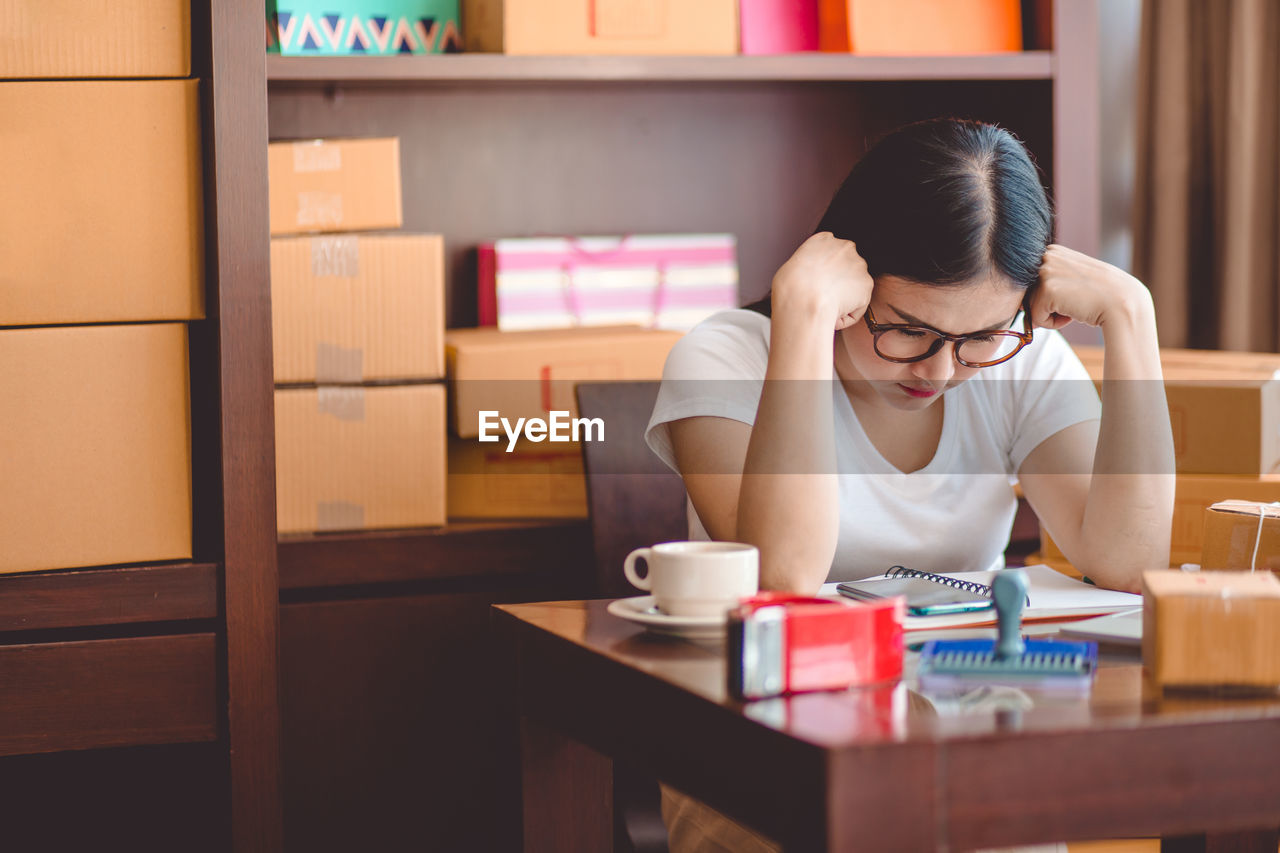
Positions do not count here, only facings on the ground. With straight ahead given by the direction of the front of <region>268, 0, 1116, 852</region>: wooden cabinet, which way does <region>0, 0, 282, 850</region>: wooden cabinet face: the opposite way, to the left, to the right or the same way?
the same way

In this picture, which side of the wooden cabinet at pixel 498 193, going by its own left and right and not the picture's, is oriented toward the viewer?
front

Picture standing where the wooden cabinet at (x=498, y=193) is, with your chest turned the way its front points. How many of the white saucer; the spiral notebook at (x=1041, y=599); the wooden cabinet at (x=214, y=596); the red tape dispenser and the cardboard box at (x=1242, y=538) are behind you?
0

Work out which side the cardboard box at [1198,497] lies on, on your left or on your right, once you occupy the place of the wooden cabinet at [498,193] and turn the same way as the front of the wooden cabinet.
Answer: on your left

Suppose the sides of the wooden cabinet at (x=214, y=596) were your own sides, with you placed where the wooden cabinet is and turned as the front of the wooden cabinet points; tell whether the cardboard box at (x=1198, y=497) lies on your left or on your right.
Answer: on your left

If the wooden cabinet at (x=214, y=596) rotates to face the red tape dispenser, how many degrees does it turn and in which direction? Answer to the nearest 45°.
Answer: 0° — it already faces it

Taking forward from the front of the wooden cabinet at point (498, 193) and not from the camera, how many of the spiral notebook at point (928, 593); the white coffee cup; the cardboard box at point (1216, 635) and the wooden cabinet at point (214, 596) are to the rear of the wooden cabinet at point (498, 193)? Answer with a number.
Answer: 0

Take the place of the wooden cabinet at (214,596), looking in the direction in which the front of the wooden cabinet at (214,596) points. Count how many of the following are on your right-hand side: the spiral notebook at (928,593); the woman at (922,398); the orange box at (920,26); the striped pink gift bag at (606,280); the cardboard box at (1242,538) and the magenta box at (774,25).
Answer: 0

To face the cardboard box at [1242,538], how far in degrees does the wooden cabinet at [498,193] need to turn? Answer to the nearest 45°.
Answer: approximately 45° to its left

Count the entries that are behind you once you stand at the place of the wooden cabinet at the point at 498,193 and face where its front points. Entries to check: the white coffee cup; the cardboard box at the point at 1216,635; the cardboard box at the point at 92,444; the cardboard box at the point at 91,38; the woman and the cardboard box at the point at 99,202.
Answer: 0

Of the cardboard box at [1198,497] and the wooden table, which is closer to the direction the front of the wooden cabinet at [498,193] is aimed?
the wooden table

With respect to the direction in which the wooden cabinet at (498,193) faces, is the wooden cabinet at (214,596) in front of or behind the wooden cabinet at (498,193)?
in front

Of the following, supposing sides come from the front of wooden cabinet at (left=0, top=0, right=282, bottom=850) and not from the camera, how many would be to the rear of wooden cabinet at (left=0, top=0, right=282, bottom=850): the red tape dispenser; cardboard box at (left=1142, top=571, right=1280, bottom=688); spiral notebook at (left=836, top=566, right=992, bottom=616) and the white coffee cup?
0

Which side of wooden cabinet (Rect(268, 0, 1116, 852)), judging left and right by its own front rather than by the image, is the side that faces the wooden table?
front

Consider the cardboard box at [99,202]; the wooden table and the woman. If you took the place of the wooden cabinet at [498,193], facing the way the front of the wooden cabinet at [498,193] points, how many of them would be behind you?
0

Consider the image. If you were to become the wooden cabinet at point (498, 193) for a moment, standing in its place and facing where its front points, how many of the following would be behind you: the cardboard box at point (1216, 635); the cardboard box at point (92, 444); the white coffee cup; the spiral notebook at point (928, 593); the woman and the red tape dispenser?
0

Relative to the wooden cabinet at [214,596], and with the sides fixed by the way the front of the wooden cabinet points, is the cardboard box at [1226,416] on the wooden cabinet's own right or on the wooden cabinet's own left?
on the wooden cabinet's own left

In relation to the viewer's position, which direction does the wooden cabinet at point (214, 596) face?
facing the viewer
